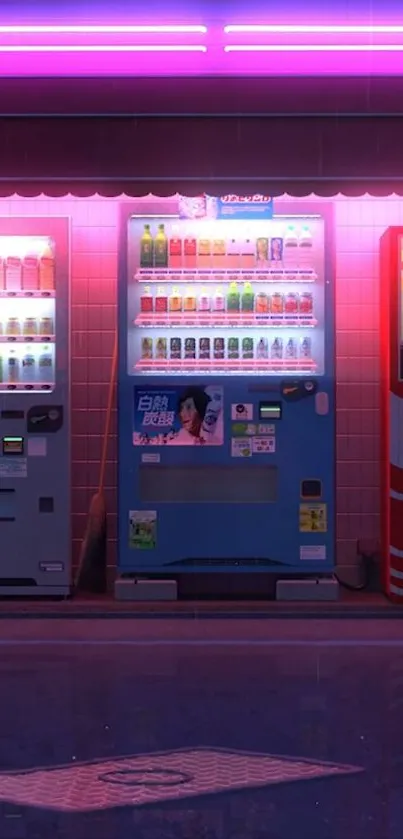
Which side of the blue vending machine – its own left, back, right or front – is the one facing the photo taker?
front

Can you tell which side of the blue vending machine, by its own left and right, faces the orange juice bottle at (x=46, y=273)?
right

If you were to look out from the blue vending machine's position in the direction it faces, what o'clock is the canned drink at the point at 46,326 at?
The canned drink is roughly at 3 o'clock from the blue vending machine.

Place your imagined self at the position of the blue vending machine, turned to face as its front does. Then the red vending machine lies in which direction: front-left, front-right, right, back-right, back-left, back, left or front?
left

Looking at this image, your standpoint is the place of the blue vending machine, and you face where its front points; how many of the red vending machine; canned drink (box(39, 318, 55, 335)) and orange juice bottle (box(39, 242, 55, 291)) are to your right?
2
